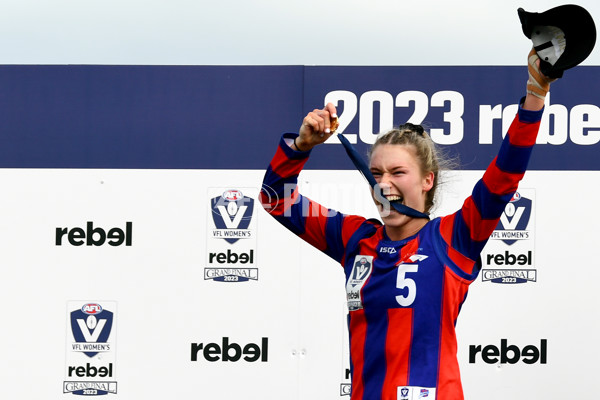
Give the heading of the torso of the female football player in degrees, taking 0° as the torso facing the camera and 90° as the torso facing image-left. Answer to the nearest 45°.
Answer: approximately 0°
